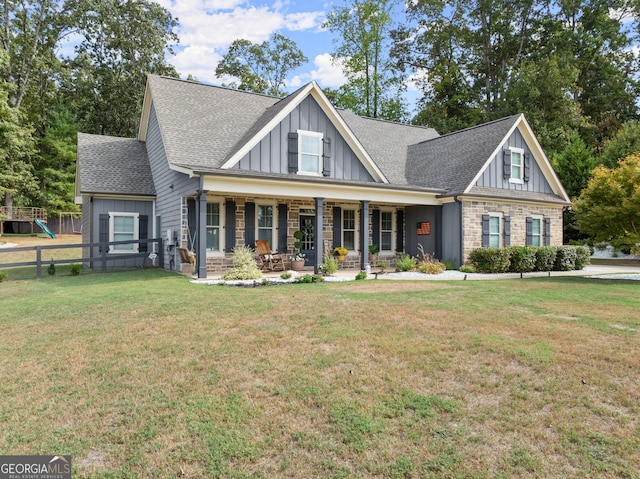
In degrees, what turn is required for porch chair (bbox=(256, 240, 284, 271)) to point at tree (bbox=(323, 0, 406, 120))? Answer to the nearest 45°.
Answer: approximately 135° to its left

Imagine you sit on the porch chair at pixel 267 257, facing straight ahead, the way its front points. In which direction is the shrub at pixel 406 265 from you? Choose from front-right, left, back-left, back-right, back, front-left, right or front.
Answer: front-left

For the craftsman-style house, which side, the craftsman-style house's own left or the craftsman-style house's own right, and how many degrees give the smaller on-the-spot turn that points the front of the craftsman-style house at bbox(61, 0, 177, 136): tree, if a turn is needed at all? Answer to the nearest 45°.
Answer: approximately 180°

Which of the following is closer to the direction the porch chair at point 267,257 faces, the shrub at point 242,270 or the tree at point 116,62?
the shrub

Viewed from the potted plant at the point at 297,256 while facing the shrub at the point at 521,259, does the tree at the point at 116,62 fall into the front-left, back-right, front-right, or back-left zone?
back-left

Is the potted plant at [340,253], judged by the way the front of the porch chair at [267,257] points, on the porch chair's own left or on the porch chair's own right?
on the porch chair's own left

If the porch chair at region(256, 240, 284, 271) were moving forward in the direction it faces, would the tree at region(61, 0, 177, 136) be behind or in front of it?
behind

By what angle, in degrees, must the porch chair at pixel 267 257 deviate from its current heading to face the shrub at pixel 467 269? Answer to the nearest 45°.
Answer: approximately 45° to its left

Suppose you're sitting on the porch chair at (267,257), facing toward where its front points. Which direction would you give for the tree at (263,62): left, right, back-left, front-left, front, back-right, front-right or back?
back-left

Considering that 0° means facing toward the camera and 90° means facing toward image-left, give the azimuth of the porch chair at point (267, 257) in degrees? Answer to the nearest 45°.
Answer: approximately 315°

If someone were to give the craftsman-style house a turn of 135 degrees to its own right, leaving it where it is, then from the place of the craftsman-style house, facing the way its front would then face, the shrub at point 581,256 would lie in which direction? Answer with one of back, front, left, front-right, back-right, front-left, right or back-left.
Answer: back

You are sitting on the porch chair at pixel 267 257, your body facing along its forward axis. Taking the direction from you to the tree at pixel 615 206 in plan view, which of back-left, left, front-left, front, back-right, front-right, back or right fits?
front-left

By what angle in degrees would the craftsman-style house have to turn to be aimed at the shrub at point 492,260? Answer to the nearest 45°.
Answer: approximately 45° to its left
